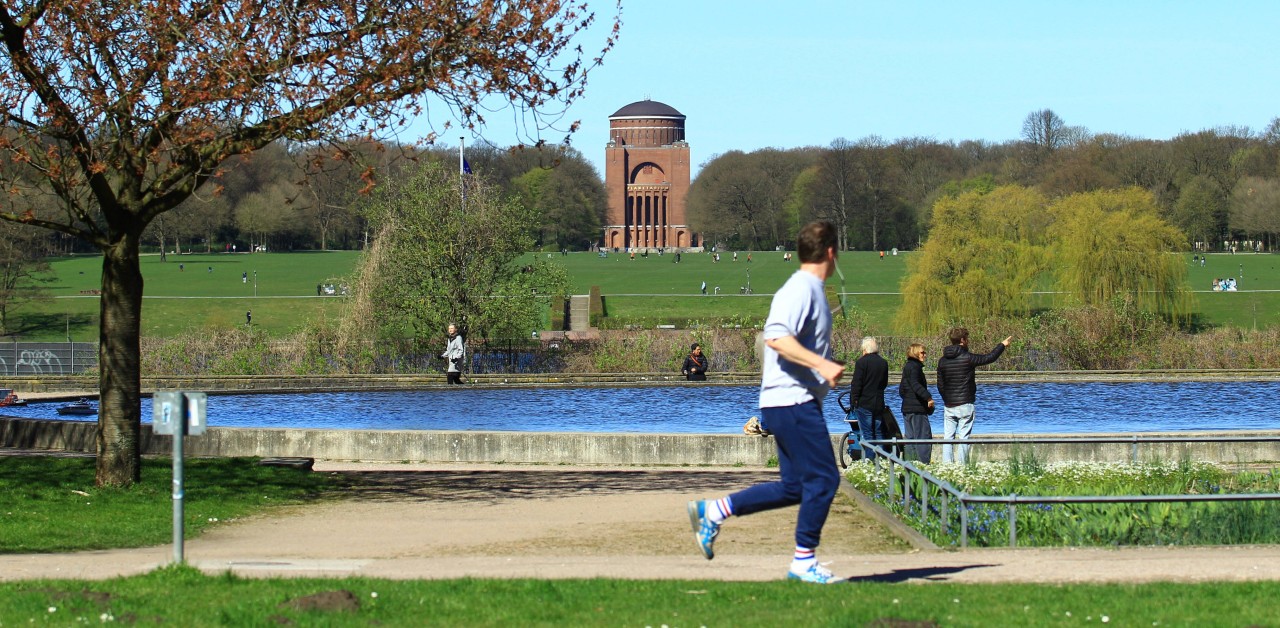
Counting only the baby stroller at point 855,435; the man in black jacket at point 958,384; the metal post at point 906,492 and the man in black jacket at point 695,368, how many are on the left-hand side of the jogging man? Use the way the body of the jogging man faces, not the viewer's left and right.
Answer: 4

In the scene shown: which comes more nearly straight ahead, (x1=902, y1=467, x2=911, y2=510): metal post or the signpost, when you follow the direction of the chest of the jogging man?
the metal post

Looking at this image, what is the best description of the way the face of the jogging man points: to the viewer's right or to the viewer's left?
to the viewer's right

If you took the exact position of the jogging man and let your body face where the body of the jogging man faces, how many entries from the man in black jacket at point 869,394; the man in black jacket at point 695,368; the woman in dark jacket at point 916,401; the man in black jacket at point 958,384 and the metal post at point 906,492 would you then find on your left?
5

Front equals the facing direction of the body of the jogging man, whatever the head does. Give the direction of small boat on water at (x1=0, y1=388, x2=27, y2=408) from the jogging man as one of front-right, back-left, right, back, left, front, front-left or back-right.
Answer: back-left

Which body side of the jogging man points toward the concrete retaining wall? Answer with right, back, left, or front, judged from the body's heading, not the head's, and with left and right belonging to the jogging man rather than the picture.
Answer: left

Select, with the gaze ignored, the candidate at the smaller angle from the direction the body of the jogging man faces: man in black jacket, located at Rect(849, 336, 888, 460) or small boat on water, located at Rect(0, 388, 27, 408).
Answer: the man in black jacket

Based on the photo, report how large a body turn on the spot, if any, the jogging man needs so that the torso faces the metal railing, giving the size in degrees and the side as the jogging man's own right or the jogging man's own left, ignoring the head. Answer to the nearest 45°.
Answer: approximately 45° to the jogging man's own left

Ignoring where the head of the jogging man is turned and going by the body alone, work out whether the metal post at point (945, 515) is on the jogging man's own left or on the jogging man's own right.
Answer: on the jogging man's own left

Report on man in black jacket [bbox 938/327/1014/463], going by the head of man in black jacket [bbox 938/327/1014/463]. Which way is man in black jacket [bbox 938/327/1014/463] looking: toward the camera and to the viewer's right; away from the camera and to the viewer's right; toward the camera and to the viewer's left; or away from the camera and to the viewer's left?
away from the camera and to the viewer's right

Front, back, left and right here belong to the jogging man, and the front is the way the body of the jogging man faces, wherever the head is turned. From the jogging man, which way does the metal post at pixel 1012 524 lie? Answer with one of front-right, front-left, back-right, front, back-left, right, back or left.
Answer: front-left

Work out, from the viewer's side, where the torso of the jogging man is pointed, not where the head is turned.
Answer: to the viewer's right

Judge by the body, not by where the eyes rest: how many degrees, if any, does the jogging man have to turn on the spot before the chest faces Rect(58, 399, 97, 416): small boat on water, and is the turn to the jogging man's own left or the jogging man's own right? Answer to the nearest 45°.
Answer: approximately 135° to the jogging man's own left

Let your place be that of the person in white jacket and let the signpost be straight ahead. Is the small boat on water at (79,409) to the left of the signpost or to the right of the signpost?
right
